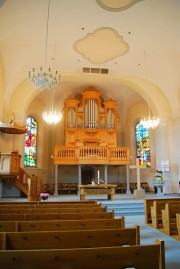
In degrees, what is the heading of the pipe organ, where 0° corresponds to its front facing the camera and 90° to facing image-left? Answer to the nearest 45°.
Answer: approximately 0°

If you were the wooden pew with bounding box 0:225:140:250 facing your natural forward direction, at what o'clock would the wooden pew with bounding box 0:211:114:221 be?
the wooden pew with bounding box 0:211:114:221 is roughly at 12 o'clock from the wooden pew with bounding box 0:225:140:250.

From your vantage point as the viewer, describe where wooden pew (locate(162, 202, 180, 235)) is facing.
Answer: facing away from the viewer and to the left of the viewer

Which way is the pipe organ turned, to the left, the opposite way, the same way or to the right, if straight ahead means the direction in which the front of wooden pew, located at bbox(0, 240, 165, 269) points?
the opposite way

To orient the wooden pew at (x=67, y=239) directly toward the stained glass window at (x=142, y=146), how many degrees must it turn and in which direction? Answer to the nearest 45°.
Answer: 0° — it already faces it

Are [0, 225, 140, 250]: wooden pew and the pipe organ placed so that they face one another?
yes

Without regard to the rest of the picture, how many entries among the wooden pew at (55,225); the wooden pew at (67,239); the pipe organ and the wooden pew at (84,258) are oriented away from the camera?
3

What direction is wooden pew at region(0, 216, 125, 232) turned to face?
away from the camera

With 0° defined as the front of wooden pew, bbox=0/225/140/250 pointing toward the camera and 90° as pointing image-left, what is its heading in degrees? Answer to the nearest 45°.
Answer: approximately 180°

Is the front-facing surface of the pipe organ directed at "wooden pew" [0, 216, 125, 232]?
yes

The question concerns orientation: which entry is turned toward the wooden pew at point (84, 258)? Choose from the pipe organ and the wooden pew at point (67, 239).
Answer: the pipe organ

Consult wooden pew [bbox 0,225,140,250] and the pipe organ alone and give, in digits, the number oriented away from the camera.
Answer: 1

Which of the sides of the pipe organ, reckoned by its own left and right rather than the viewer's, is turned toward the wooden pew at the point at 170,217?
front

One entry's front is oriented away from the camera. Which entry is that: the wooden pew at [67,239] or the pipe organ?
the wooden pew

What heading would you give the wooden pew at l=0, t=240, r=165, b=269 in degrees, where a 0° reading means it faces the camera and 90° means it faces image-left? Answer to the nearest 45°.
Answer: approximately 180°
